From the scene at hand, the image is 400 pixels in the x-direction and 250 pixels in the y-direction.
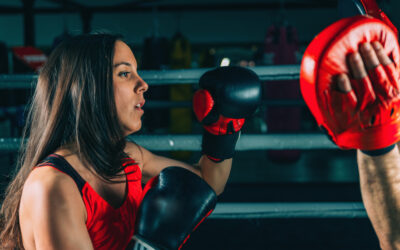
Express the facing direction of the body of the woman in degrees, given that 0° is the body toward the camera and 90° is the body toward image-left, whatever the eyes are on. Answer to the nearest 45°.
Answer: approximately 315°

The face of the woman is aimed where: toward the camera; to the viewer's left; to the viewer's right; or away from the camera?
to the viewer's right
